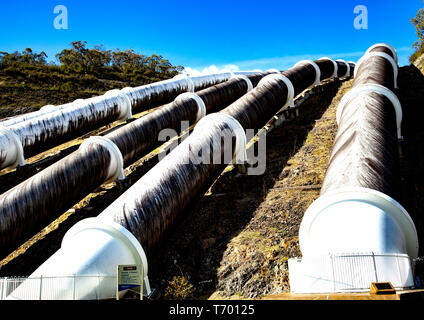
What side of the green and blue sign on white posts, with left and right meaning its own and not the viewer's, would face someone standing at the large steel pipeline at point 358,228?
left

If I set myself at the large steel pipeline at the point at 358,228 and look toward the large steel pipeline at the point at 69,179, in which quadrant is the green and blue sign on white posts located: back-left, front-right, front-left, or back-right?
front-left

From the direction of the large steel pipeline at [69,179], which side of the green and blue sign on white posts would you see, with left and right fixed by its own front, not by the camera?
back

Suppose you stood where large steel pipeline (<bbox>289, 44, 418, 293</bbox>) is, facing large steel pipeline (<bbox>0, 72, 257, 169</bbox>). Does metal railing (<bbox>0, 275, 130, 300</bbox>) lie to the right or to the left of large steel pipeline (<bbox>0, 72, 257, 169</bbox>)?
left

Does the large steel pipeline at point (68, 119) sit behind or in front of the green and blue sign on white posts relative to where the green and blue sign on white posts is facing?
behind

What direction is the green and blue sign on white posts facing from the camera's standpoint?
toward the camera
